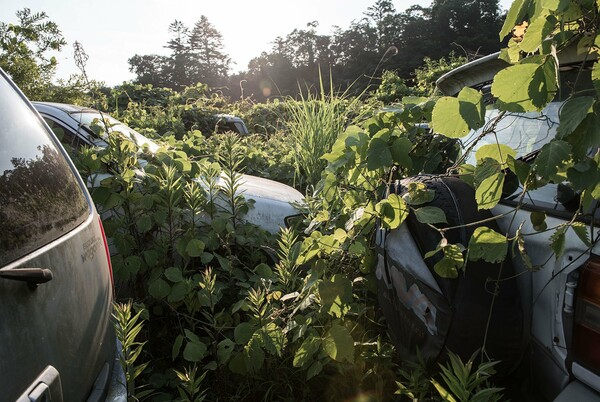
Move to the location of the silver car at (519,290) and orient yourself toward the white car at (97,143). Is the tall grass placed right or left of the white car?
right

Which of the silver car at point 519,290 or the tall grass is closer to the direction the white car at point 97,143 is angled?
the silver car

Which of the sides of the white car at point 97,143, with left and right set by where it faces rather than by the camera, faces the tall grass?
left

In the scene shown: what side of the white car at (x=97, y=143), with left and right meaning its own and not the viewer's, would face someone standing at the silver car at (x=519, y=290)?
front

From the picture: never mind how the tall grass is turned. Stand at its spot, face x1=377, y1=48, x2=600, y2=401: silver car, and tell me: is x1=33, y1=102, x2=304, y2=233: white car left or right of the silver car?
right
